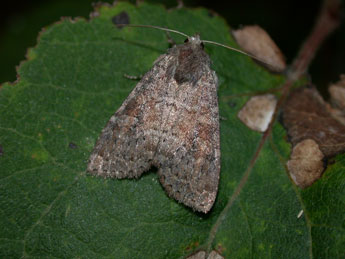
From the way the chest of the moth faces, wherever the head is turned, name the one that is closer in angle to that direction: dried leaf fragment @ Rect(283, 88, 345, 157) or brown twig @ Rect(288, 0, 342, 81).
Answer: the brown twig

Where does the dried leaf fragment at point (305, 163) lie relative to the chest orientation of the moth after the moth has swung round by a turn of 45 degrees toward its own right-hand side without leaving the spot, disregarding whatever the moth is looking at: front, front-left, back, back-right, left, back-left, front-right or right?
front-right

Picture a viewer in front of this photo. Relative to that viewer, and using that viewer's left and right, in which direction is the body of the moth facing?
facing away from the viewer

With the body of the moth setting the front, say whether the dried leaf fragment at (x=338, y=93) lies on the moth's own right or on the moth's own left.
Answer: on the moth's own right

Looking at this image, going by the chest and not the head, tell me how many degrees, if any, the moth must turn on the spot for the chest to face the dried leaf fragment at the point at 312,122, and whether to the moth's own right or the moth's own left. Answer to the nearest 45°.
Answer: approximately 90° to the moth's own right

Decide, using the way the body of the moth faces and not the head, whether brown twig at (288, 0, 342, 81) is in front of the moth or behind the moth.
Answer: in front

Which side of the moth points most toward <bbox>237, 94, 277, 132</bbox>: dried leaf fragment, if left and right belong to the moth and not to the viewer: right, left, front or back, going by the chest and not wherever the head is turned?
right

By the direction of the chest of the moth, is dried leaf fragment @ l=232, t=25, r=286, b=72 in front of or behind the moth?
in front
